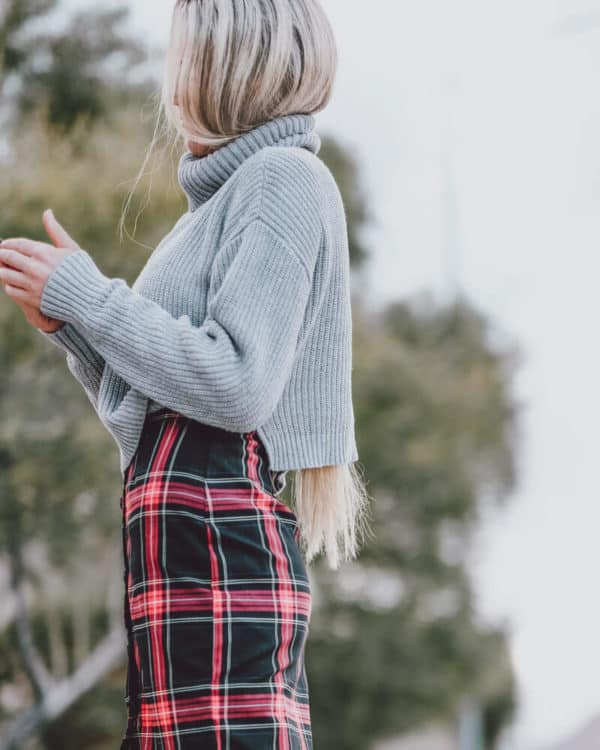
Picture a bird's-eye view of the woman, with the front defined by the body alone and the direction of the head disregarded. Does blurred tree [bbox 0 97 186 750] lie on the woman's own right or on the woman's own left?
on the woman's own right

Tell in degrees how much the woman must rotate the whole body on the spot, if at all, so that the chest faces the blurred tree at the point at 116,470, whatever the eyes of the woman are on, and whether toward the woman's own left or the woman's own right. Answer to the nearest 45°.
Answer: approximately 90° to the woman's own right

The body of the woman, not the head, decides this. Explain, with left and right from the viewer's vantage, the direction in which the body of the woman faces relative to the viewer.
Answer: facing to the left of the viewer

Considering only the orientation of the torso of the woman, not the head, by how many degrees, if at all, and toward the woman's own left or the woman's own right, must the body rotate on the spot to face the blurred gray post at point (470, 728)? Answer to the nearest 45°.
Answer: approximately 90° to the woman's own right

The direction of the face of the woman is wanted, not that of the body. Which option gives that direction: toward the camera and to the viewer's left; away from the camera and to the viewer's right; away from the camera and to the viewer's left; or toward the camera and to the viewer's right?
away from the camera and to the viewer's left
